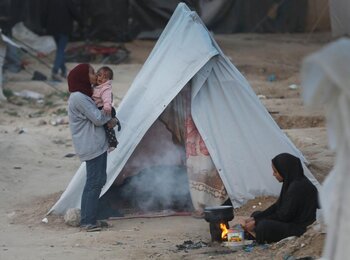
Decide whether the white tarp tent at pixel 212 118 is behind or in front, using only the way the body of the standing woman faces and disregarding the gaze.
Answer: in front

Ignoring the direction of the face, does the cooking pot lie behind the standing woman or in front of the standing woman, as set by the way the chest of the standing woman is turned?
in front

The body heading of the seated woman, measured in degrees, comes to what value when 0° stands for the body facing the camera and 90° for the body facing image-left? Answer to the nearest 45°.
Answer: approximately 90°

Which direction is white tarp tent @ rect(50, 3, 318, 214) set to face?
toward the camera

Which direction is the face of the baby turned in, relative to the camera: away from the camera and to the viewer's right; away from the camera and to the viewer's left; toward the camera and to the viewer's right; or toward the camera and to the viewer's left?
toward the camera and to the viewer's left

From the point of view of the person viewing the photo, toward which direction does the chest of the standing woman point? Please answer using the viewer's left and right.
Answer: facing to the right of the viewer

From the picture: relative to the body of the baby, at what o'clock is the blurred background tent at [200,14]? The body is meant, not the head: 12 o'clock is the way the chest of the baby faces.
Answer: The blurred background tent is roughly at 5 o'clock from the baby.

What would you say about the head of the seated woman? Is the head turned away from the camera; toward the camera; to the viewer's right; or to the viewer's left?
to the viewer's left

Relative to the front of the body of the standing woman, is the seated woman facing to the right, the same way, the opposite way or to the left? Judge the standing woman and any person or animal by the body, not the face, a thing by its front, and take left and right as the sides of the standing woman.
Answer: the opposite way

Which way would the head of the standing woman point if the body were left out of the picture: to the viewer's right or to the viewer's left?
to the viewer's right

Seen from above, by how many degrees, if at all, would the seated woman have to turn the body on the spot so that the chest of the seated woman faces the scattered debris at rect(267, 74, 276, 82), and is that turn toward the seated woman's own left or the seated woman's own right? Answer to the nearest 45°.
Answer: approximately 90° to the seated woman's own right

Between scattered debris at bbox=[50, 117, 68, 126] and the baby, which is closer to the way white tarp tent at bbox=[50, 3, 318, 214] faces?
the baby

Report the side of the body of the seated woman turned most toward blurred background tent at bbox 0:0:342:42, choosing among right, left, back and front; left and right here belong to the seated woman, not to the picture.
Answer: right
